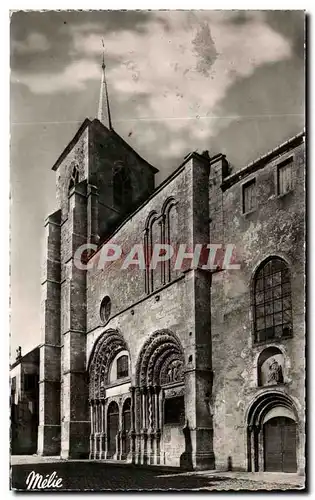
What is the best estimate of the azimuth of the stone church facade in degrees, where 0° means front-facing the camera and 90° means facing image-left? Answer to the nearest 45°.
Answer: approximately 45°
